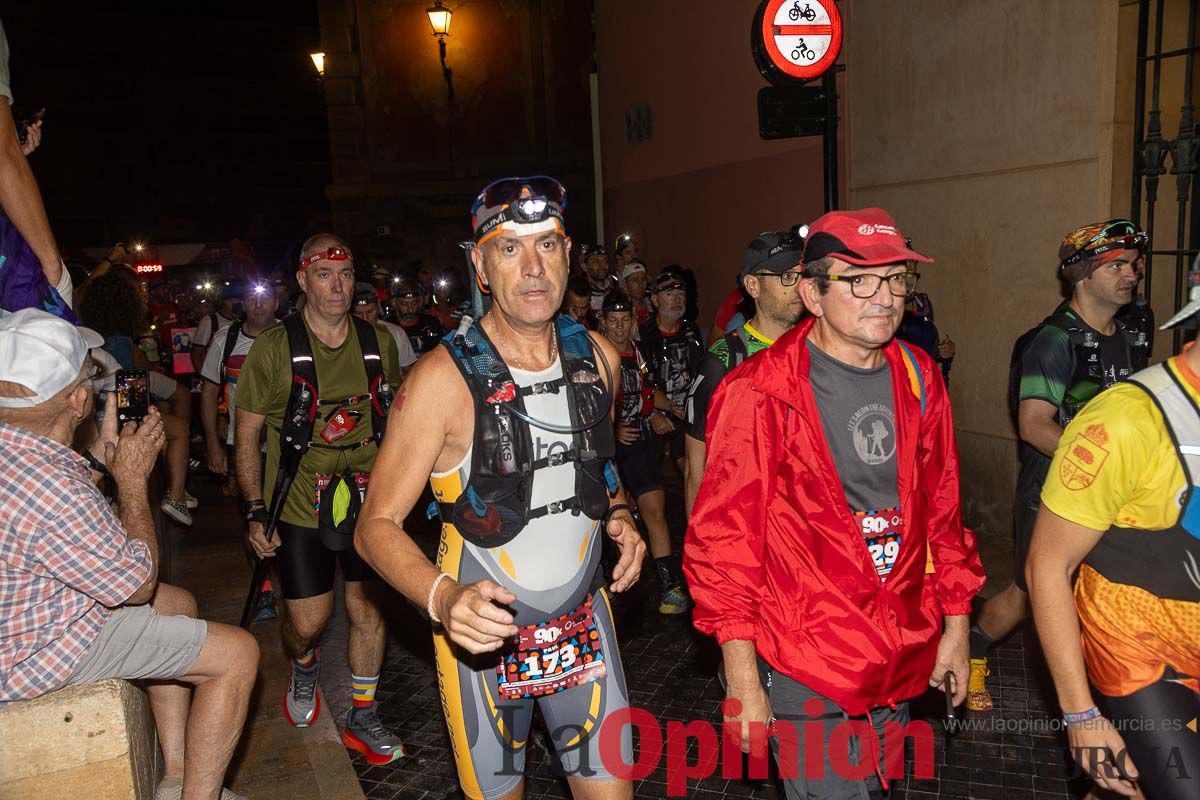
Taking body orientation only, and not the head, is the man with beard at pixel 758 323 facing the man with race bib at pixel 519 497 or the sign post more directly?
the man with race bib

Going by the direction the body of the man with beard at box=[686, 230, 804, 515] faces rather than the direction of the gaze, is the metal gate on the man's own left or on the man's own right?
on the man's own left

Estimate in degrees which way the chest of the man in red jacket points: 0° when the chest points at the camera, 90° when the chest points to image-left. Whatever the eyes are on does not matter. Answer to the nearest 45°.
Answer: approximately 315°

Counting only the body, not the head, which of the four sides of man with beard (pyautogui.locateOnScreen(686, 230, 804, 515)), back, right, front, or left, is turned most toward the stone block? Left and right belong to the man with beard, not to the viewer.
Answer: right

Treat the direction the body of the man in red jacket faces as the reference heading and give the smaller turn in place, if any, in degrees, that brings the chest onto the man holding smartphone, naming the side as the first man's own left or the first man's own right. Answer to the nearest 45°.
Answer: approximately 135° to the first man's own right

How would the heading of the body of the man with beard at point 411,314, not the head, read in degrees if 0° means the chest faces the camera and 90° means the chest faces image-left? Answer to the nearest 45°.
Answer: approximately 0°

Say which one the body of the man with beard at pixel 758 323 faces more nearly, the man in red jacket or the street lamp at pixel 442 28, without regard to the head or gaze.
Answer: the man in red jacket

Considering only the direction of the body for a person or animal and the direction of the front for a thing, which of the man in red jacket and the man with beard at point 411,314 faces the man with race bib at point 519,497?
the man with beard
